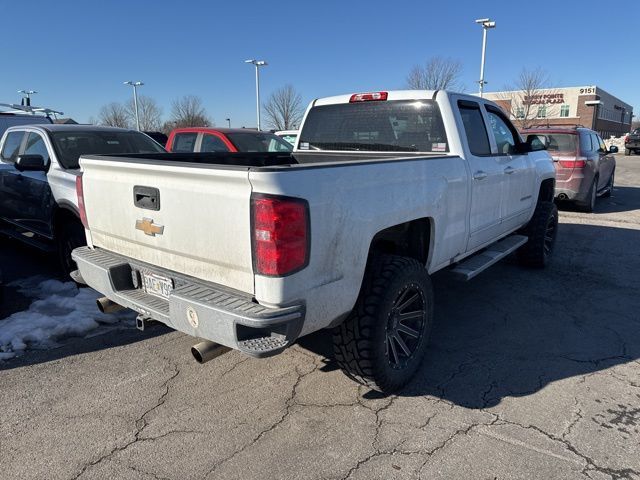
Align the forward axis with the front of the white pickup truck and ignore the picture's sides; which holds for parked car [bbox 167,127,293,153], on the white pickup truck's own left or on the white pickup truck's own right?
on the white pickup truck's own left

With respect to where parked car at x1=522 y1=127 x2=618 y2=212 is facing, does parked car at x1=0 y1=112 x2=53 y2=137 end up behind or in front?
behind

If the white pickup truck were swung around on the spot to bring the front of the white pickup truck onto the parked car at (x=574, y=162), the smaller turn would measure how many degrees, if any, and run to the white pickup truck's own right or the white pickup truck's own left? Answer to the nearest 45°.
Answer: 0° — it already faces it

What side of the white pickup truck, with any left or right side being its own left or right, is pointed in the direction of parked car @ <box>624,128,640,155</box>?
front

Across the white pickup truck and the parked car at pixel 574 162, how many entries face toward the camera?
0

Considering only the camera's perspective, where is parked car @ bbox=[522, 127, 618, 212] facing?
facing away from the viewer and to the right of the viewer

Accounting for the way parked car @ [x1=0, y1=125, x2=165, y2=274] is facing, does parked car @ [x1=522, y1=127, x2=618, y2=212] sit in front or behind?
in front

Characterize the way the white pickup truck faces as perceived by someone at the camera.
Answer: facing away from the viewer and to the right of the viewer

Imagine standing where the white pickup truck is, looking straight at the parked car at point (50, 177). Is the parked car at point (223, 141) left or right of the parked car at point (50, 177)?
right

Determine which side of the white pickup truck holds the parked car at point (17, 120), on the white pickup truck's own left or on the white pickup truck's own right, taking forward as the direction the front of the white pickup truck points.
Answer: on the white pickup truck's own left
